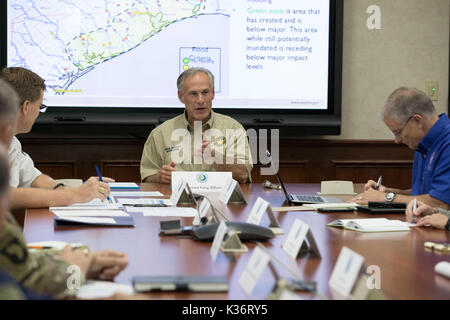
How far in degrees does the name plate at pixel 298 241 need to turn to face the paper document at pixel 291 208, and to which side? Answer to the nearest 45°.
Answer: approximately 135° to its right

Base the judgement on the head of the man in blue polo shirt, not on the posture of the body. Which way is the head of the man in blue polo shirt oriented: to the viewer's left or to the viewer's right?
to the viewer's left

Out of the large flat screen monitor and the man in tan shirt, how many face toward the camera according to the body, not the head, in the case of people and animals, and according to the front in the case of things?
2

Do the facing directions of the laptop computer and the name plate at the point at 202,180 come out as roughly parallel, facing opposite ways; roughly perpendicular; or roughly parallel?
roughly perpendicular

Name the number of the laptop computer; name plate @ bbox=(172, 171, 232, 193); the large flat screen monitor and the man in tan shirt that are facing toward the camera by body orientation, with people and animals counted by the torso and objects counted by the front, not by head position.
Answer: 3

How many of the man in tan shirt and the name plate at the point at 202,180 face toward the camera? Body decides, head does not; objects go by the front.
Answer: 2
